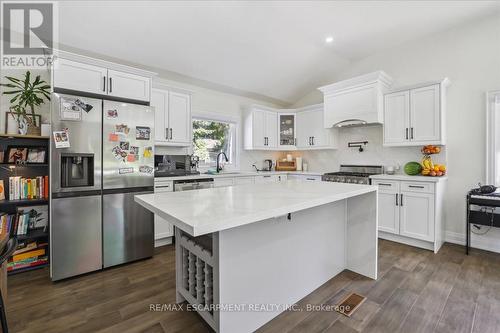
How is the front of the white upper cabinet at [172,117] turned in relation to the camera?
facing the viewer and to the right of the viewer

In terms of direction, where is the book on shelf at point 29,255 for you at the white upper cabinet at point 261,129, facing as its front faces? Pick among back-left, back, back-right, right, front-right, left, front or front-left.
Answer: right

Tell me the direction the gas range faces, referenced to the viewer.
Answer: facing the viewer and to the left of the viewer

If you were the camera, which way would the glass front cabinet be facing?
facing the viewer

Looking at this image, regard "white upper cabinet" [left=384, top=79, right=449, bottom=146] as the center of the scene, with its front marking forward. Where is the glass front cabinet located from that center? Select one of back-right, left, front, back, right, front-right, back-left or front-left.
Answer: front-right

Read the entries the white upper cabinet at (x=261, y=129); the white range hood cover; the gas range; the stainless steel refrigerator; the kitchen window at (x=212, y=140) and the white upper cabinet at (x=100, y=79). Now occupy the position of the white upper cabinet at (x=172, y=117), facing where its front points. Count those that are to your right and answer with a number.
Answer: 2

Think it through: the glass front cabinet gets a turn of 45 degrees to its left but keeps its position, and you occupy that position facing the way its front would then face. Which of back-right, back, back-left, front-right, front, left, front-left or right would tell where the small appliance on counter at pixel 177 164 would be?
right

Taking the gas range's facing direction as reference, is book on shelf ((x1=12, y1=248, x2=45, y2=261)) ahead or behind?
ahead

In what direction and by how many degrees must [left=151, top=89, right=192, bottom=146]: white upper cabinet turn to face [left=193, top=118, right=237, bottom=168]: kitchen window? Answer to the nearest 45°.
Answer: approximately 90° to its left

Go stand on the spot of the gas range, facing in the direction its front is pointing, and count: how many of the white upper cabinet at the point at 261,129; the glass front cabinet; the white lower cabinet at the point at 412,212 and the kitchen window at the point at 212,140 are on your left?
1
